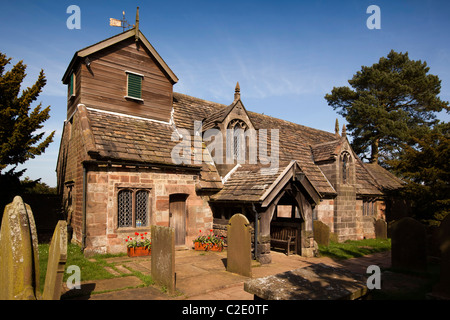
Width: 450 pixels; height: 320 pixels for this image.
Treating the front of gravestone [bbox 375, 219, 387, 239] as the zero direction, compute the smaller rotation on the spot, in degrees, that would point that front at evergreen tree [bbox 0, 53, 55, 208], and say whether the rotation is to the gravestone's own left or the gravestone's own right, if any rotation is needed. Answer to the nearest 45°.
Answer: approximately 45° to the gravestone's own right

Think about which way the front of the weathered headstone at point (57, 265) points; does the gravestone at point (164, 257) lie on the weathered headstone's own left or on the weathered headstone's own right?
on the weathered headstone's own left

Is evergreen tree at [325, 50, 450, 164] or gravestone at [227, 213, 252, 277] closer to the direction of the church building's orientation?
the gravestone

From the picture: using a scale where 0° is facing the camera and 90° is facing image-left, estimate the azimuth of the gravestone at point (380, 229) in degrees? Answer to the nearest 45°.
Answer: approximately 0°
